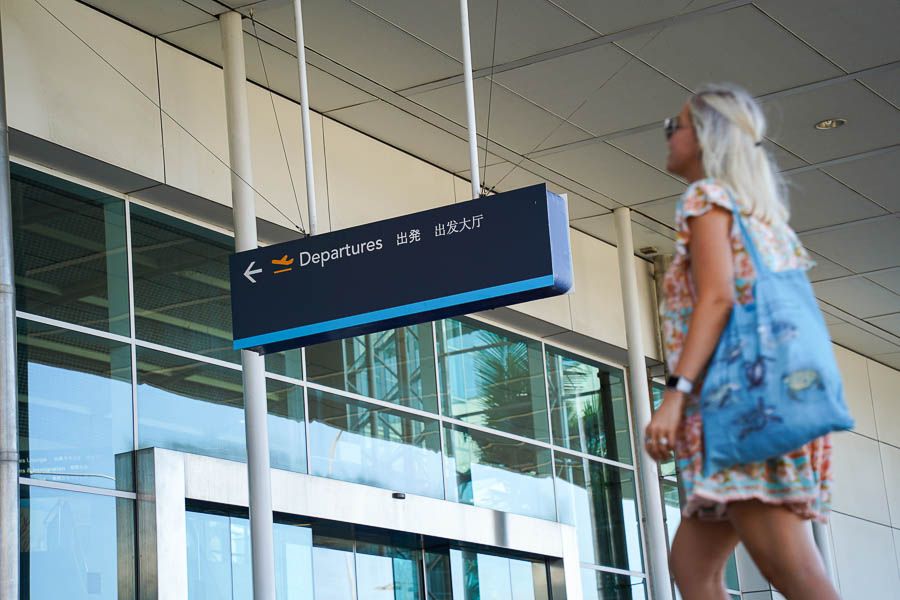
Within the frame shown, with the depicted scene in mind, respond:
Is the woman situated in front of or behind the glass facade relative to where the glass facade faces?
in front

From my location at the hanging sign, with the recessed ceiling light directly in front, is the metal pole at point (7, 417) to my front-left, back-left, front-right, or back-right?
back-left

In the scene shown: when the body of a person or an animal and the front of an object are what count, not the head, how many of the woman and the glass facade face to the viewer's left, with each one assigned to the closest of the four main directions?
1

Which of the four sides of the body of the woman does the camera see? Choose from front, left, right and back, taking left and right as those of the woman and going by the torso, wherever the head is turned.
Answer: left

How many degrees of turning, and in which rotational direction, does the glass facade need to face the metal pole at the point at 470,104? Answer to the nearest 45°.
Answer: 0° — it already faces it

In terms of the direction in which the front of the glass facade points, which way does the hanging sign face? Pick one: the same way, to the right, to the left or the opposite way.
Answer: to the right
